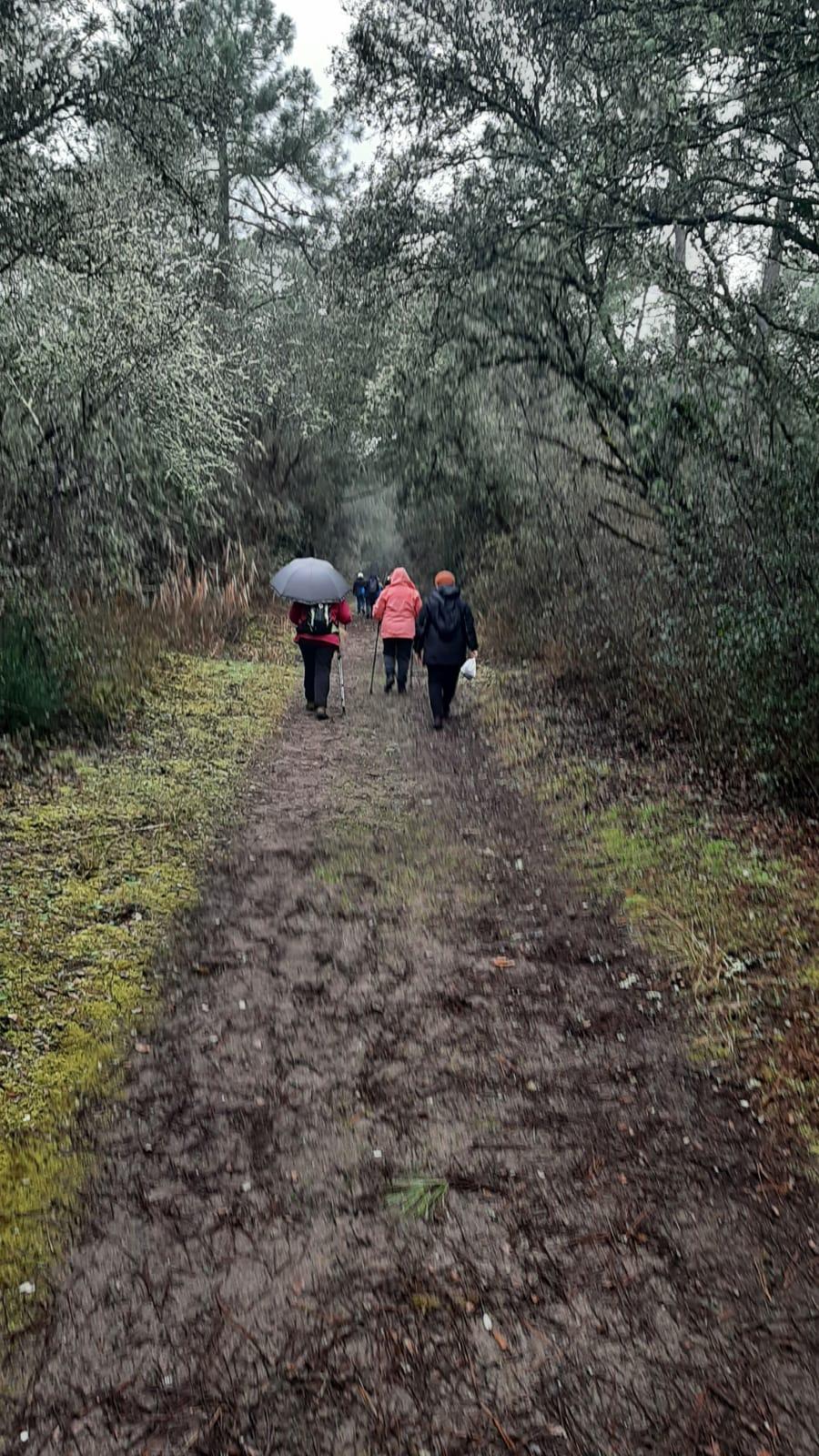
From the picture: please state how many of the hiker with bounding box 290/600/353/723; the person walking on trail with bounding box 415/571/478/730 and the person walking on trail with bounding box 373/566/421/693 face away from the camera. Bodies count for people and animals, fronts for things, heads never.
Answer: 3

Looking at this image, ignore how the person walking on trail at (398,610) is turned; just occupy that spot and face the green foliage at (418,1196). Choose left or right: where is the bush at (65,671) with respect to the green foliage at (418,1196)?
right

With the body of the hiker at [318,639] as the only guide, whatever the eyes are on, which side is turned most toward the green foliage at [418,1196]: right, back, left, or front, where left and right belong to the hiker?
back

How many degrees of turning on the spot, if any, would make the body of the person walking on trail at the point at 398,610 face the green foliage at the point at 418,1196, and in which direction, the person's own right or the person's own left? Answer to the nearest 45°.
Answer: approximately 180°

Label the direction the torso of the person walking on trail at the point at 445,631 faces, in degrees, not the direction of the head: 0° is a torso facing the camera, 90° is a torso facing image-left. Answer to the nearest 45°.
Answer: approximately 180°

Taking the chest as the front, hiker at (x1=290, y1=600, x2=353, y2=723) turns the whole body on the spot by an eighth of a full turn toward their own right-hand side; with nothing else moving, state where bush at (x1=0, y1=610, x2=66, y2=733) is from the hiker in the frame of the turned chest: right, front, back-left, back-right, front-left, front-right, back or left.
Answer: back

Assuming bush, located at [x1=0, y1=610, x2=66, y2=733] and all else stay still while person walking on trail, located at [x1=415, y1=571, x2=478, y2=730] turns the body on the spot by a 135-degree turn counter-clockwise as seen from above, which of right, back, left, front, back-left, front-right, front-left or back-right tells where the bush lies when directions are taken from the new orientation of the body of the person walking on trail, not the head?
front

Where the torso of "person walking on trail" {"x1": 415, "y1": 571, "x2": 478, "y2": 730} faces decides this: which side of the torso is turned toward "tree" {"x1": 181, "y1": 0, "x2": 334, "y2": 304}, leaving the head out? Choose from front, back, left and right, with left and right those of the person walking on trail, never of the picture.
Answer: front

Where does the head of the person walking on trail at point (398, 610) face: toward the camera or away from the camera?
away from the camera

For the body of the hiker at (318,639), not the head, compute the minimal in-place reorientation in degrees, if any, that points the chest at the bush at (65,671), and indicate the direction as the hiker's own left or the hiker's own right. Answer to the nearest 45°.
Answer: approximately 135° to the hiker's own left

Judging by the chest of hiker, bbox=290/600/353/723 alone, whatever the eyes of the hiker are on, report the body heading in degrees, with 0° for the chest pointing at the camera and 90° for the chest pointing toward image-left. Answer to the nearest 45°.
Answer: approximately 180°

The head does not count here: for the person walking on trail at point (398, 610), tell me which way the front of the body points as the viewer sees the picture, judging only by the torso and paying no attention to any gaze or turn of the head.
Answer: away from the camera
